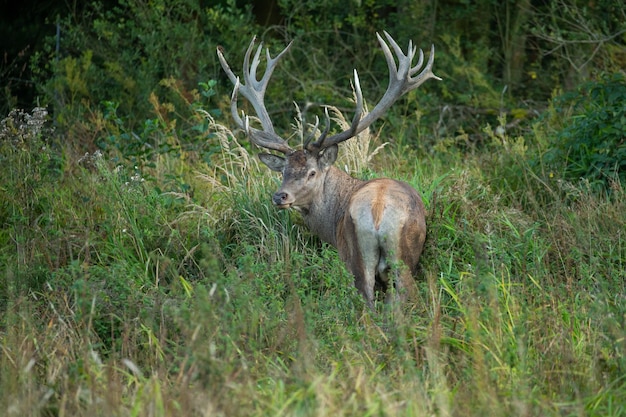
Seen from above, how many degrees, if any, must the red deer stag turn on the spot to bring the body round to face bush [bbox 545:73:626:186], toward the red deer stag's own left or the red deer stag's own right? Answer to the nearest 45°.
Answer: approximately 90° to the red deer stag's own right

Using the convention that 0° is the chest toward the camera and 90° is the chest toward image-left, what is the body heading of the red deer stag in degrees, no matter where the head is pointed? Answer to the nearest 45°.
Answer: approximately 135°
